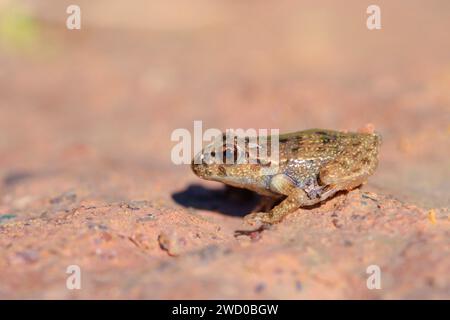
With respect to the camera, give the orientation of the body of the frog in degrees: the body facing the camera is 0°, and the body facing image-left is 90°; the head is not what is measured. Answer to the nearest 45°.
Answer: approximately 90°
